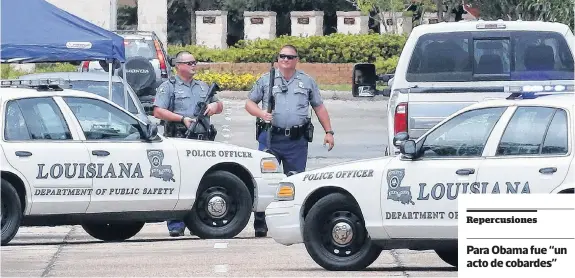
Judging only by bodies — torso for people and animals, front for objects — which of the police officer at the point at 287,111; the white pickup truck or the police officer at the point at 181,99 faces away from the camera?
the white pickup truck

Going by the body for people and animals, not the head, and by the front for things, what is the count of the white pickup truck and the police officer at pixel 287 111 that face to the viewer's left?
0

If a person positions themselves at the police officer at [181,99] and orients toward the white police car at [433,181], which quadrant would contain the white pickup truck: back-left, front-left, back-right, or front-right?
front-left

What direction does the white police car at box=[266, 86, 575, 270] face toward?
to the viewer's left

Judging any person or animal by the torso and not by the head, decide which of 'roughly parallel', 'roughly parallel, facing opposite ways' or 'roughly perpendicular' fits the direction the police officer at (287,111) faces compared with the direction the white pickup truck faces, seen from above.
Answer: roughly parallel, facing opposite ways

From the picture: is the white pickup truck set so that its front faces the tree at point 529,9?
yes

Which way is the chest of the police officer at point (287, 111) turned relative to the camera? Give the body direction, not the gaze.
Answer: toward the camera

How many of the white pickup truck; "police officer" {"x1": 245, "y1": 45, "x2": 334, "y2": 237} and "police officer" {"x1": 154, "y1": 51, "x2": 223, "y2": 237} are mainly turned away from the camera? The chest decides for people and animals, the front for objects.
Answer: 1

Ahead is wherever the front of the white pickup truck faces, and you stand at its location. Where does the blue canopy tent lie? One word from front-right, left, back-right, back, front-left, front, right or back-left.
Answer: left

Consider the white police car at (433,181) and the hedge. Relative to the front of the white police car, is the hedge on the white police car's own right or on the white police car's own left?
on the white police car's own right

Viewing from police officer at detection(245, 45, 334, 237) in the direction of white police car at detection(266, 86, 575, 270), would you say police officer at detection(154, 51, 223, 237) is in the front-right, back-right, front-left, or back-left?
back-right

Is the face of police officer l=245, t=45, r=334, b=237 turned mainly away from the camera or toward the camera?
toward the camera

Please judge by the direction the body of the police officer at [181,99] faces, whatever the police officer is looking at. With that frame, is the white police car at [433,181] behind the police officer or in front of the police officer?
in front

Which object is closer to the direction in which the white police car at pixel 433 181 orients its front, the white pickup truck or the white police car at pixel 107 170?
the white police car

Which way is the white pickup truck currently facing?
away from the camera
